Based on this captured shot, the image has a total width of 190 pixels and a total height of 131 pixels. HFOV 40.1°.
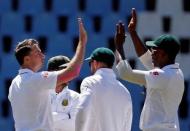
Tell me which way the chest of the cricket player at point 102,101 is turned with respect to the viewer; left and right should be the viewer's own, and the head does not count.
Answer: facing away from the viewer and to the left of the viewer

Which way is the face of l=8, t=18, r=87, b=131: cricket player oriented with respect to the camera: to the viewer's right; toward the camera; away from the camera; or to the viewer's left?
to the viewer's right

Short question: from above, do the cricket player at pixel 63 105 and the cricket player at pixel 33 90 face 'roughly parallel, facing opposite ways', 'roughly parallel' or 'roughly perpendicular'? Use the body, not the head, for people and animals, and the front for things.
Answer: roughly perpendicular

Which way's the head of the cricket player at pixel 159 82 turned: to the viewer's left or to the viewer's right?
to the viewer's left
